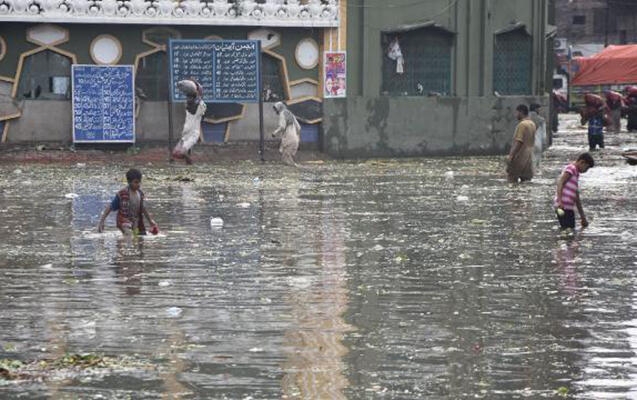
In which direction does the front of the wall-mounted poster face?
toward the camera

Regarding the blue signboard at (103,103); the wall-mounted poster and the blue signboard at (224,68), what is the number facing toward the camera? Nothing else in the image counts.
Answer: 3

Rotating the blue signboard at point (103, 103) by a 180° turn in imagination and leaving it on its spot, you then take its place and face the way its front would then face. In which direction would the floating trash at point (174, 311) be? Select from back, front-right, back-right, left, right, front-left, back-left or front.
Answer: back

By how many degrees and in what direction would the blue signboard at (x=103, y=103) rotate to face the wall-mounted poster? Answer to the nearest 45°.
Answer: approximately 90° to its left

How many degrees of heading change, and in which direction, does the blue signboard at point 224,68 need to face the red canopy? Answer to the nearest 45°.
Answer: approximately 135° to its left

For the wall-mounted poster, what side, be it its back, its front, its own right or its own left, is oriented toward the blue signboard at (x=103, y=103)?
right

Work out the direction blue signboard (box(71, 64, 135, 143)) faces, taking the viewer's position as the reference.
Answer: facing the viewer

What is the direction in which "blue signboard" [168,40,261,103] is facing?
toward the camera

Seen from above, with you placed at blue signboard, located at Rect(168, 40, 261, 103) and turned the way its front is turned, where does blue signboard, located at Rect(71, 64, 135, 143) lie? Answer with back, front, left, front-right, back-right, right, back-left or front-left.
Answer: right

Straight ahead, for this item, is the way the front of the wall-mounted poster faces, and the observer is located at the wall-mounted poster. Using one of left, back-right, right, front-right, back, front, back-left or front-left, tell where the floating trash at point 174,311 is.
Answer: front

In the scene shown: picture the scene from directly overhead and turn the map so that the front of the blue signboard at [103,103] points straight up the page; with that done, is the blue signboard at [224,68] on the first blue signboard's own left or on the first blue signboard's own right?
on the first blue signboard's own left

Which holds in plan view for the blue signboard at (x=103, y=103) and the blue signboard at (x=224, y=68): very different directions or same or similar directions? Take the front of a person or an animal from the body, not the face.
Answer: same or similar directions

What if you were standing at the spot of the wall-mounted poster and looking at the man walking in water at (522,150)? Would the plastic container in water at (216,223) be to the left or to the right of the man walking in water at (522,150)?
right
